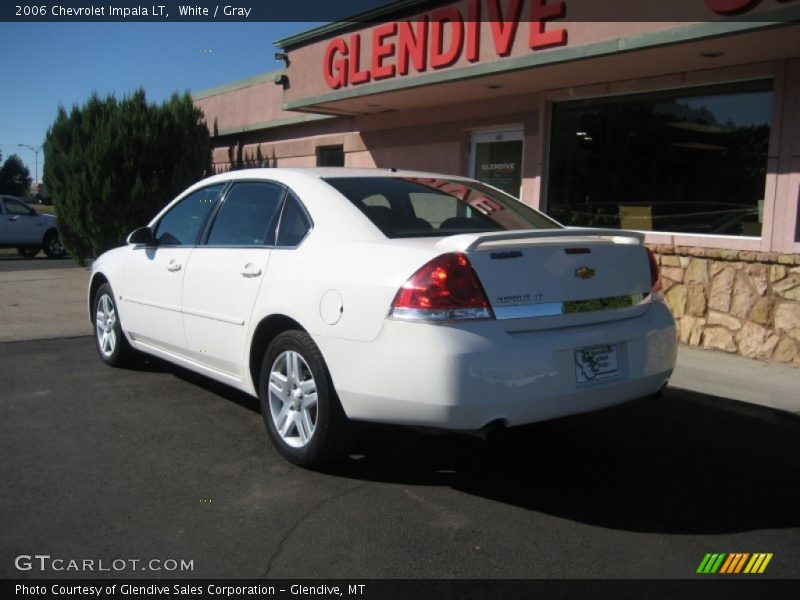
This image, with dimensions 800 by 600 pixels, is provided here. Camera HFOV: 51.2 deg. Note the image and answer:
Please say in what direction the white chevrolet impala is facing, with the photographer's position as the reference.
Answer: facing away from the viewer and to the left of the viewer

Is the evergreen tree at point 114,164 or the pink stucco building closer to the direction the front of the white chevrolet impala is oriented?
the evergreen tree

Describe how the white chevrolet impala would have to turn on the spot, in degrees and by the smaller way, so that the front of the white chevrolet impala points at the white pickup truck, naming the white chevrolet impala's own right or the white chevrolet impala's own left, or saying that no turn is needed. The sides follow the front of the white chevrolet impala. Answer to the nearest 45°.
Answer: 0° — it already faces it

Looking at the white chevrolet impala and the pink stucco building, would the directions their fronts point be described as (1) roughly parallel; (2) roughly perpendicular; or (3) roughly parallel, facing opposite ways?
roughly perpendicular

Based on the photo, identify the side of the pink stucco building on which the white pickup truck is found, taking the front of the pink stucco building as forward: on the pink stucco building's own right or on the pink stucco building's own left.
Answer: on the pink stucco building's own right

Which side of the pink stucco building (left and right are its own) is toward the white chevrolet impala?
front

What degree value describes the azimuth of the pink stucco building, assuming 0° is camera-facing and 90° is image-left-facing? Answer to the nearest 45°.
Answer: approximately 45°

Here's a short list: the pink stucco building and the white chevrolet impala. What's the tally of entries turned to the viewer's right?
0

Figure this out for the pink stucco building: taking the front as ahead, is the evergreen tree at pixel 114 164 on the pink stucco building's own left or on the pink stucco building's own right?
on the pink stucco building's own right

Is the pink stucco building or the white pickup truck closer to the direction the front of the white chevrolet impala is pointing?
the white pickup truck
